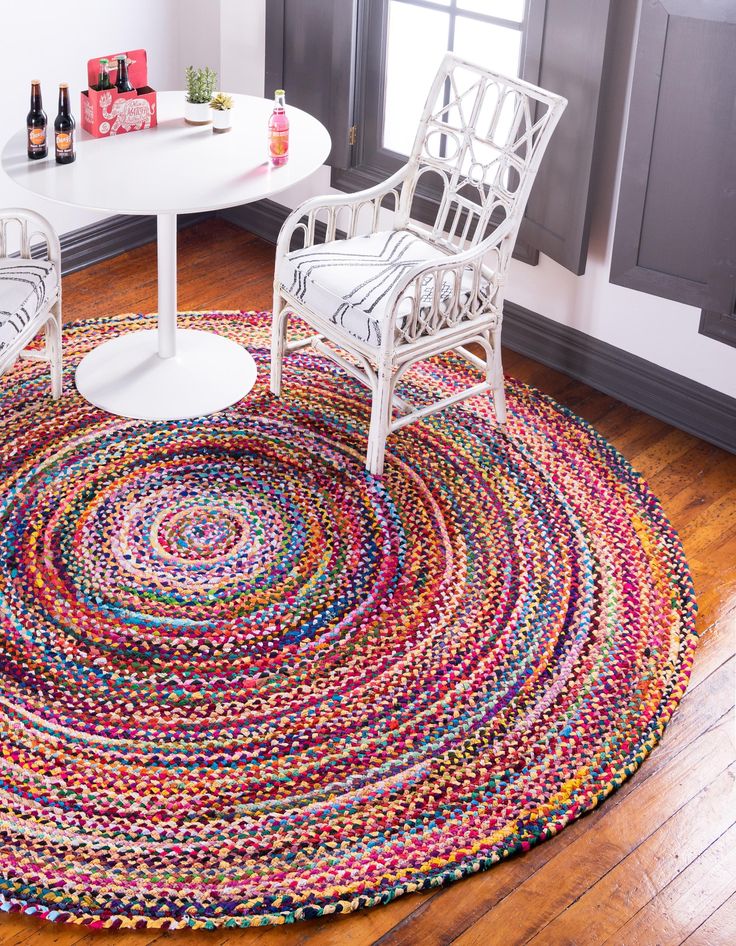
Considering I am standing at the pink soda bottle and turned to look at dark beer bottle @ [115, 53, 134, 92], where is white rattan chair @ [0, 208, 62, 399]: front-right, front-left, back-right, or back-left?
front-left

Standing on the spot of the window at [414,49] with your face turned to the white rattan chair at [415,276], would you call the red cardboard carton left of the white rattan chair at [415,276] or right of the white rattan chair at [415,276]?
right

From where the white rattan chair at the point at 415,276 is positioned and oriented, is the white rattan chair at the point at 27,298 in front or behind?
in front

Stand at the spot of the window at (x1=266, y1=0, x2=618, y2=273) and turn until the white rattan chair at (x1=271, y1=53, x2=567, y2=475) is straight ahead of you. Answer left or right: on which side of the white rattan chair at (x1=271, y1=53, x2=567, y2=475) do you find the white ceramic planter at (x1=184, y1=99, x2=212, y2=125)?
right

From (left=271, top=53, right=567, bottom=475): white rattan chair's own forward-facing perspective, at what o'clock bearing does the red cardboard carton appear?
The red cardboard carton is roughly at 2 o'clock from the white rattan chair.

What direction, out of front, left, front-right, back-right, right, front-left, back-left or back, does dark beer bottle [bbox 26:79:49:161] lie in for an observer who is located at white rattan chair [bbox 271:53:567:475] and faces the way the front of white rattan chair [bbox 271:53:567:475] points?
front-right

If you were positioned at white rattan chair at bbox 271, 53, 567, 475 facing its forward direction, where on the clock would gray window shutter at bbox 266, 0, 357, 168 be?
The gray window shutter is roughly at 4 o'clock from the white rattan chair.

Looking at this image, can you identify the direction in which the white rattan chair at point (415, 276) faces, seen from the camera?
facing the viewer and to the left of the viewer
